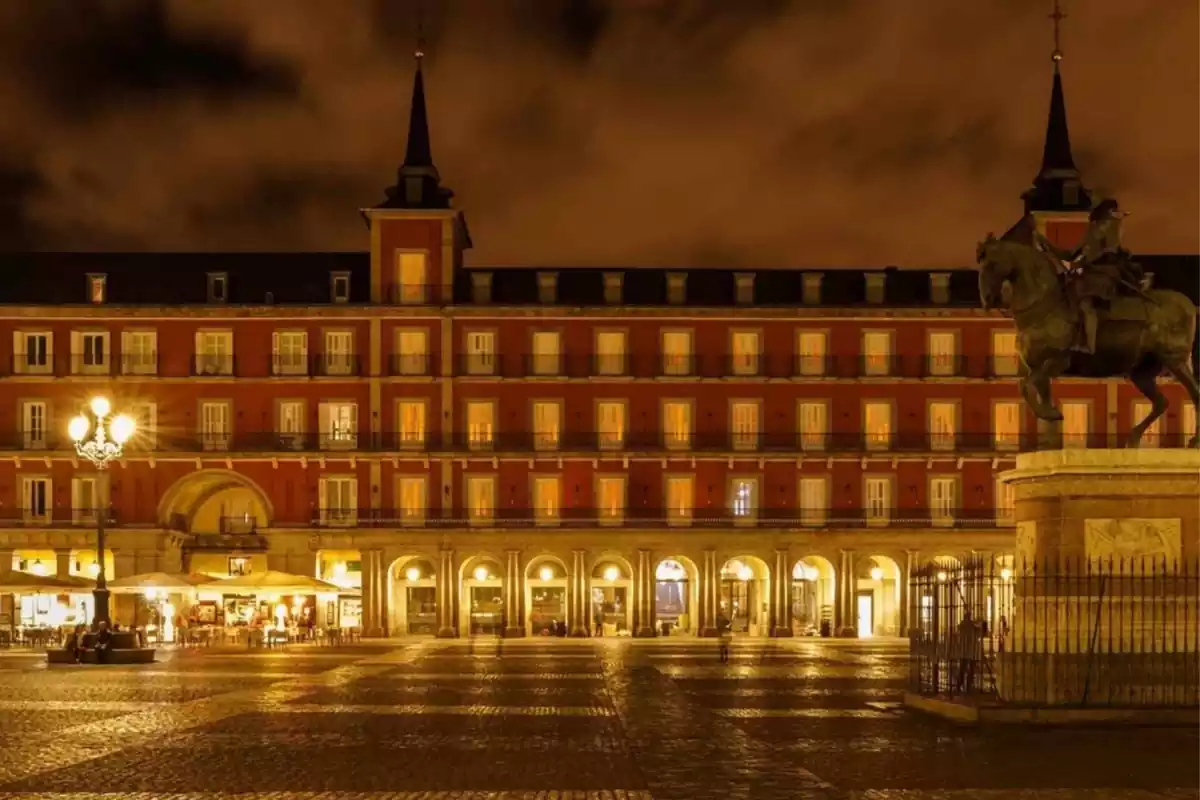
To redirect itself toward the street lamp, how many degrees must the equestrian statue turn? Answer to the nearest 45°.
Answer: approximately 45° to its right

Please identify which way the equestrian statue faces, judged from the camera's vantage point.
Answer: facing to the left of the viewer

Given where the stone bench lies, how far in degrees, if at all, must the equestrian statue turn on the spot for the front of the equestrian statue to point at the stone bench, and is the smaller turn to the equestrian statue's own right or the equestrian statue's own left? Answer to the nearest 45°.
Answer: approximately 45° to the equestrian statue's own right

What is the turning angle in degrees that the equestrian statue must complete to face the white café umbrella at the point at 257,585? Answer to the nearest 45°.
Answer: approximately 45° to its right
